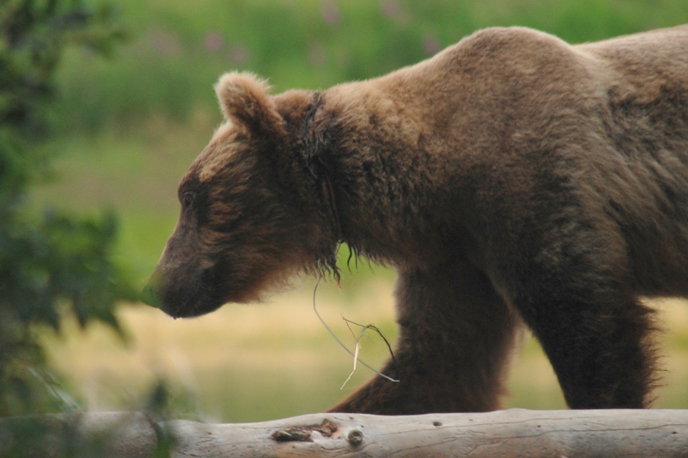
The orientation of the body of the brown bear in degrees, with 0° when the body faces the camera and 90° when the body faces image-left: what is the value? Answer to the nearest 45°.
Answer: approximately 90°
